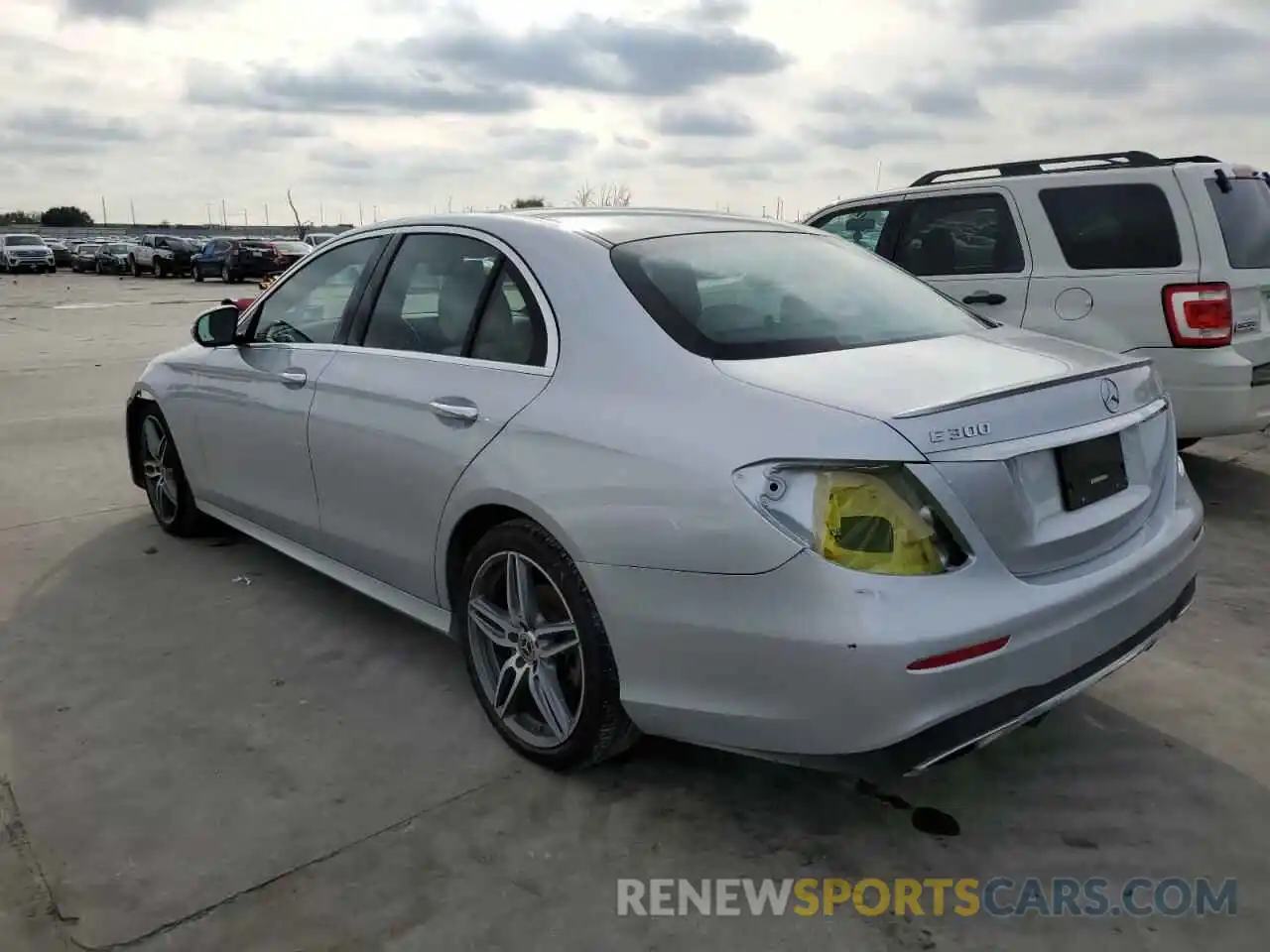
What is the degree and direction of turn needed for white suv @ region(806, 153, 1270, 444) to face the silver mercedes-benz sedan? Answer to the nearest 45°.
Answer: approximately 135° to its left

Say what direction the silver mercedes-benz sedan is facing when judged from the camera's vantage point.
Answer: facing away from the viewer and to the left of the viewer

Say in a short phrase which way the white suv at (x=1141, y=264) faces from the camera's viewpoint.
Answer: facing away from the viewer and to the left of the viewer

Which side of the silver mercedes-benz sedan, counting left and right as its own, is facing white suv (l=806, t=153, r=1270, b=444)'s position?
right
